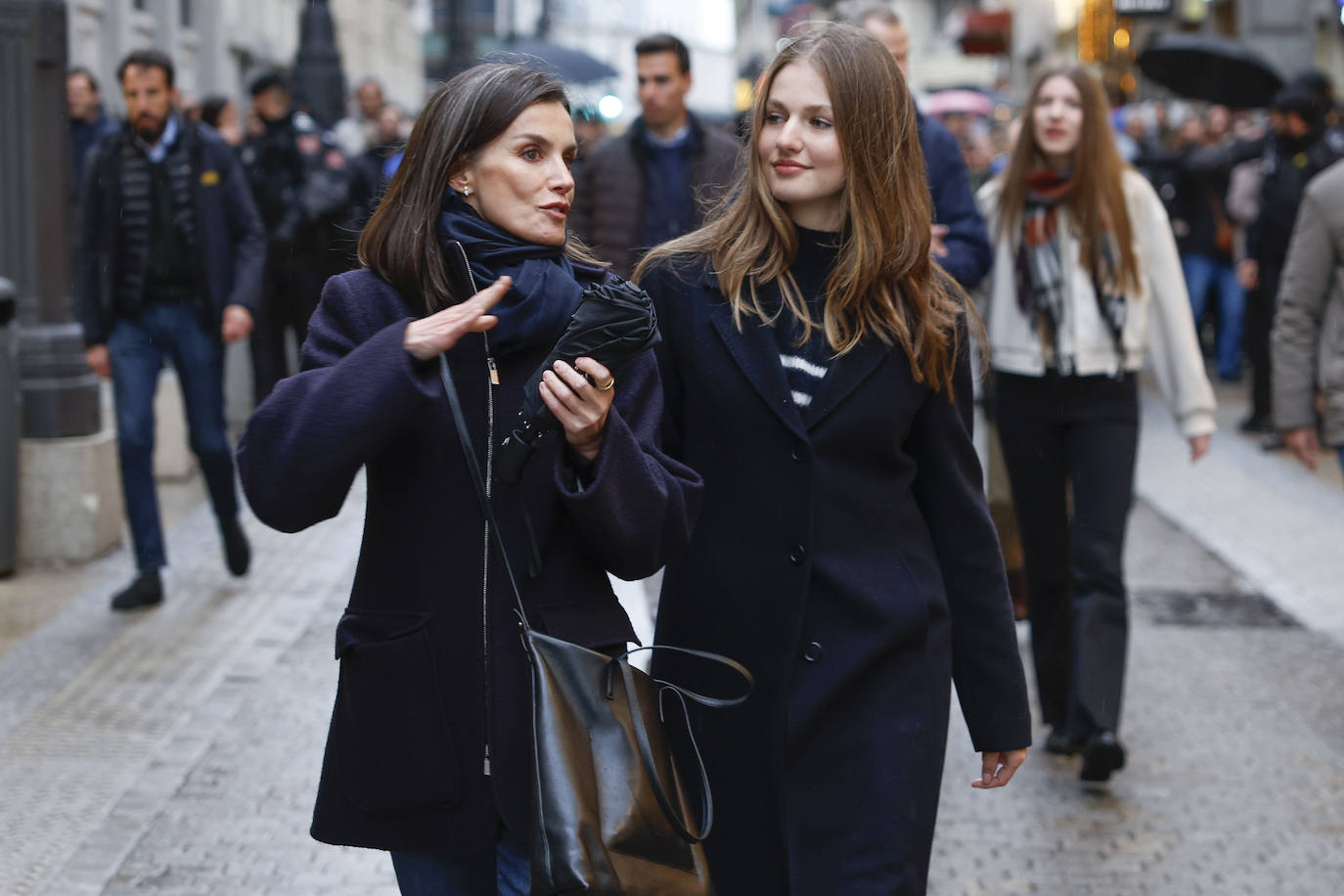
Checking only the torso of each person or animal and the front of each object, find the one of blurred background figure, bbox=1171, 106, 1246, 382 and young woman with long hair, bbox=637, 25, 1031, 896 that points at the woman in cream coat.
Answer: the blurred background figure

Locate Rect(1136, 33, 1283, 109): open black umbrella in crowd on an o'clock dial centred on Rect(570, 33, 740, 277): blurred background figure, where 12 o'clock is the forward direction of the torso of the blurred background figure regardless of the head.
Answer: The open black umbrella in crowd is roughly at 7 o'clock from the blurred background figure.

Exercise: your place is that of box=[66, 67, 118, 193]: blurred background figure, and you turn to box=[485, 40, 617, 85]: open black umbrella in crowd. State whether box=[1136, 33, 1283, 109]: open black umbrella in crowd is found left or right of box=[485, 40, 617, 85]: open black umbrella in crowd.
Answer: right

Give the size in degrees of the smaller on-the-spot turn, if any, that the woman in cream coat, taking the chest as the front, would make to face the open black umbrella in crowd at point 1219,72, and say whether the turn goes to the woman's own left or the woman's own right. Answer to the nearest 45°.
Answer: approximately 180°

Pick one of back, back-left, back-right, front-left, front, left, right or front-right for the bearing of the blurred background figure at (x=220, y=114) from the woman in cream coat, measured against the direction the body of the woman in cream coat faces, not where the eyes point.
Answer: back-right

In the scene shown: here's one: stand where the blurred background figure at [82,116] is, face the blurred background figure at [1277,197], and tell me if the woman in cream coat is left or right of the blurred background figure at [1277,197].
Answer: right

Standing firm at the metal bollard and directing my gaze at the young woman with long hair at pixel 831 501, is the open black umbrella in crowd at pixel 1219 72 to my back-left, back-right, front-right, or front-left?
back-left

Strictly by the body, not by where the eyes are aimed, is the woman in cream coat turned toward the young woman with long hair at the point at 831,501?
yes
